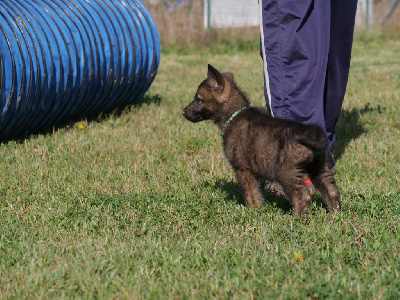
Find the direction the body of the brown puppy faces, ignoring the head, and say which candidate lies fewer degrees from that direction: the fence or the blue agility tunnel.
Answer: the blue agility tunnel

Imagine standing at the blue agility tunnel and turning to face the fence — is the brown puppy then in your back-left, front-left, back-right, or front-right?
back-right

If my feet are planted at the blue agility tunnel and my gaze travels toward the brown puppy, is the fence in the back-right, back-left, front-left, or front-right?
back-left

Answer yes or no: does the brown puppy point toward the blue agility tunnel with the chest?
yes

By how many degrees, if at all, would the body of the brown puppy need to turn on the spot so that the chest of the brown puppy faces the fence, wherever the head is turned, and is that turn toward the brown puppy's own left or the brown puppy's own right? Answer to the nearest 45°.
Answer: approximately 45° to the brown puppy's own right

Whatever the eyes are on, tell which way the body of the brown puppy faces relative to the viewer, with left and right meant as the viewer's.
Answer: facing away from the viewer and to the left of the viewer
